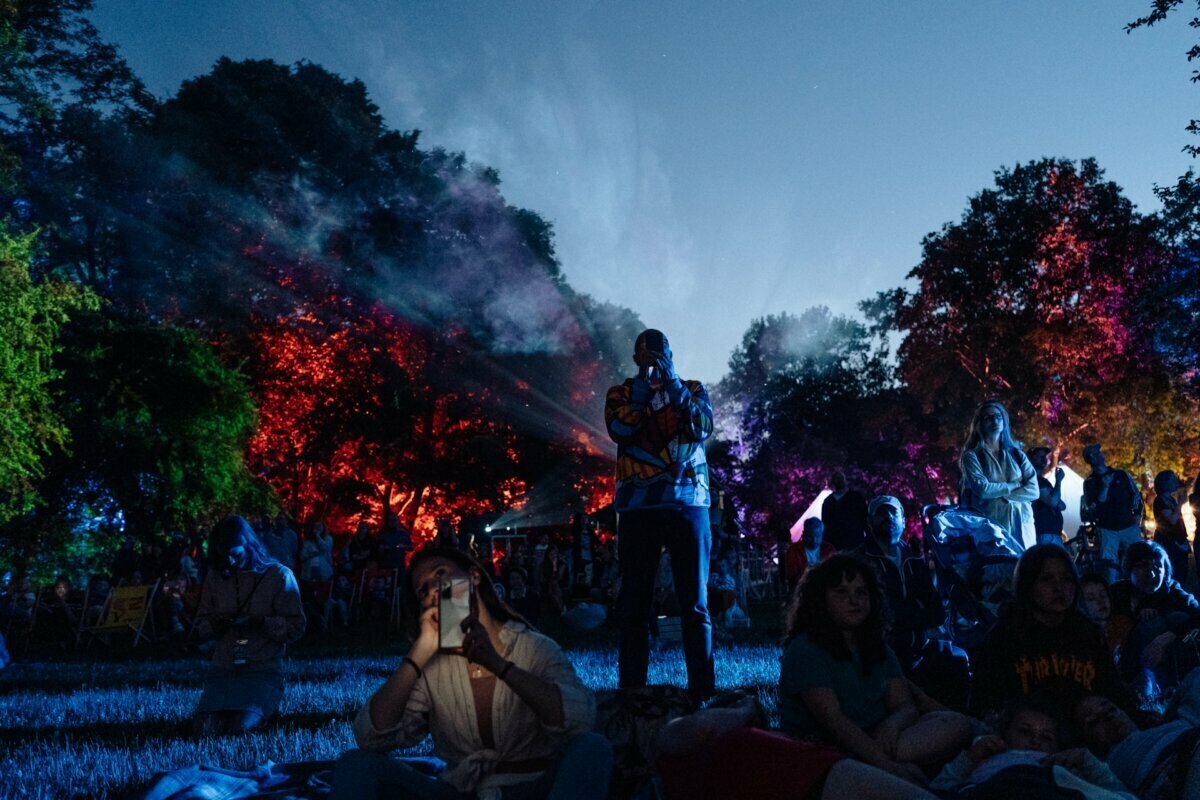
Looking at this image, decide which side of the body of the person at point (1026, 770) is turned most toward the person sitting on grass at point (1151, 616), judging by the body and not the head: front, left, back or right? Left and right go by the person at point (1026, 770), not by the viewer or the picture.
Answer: back

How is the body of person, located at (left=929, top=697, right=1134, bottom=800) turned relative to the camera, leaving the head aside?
toward the camera

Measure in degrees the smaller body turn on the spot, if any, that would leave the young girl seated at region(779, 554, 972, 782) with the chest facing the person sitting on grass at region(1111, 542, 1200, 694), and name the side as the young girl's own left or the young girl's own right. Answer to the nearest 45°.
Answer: approximately 90° to the young girl's own left

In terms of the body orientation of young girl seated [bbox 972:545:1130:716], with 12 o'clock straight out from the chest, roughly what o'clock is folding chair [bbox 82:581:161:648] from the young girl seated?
The folding chair is roughly at 4 o'clock from the young girl seated.

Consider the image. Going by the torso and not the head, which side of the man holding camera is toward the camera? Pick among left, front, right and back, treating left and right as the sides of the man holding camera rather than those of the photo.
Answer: front

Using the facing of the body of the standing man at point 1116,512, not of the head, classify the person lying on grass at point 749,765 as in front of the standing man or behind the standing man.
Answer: in front

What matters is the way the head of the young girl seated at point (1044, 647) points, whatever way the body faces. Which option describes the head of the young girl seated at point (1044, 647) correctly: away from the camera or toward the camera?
toward the camera

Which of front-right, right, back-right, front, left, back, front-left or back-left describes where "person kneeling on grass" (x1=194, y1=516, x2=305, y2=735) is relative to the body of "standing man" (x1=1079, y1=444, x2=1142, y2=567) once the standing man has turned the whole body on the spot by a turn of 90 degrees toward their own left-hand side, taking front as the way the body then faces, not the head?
right

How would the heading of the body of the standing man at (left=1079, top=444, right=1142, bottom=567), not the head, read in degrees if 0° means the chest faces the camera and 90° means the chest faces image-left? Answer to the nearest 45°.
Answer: approximately 45°

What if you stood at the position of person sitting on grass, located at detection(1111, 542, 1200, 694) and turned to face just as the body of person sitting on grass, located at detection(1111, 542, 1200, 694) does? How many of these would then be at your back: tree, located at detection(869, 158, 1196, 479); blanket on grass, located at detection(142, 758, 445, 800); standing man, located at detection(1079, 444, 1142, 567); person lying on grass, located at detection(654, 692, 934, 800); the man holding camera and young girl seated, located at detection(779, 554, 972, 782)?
2

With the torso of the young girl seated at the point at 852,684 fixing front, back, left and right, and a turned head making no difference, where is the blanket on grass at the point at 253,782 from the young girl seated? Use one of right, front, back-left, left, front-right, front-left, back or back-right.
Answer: back-right

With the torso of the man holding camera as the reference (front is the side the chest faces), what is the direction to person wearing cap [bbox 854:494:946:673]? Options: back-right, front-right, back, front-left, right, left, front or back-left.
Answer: back-left

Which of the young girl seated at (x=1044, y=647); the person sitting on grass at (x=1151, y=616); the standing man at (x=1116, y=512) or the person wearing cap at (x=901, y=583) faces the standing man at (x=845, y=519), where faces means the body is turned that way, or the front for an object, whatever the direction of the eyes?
the standing man at (x=1116, y=512)

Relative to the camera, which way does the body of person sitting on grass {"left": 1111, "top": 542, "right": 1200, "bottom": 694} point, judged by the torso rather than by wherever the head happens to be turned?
toward the camera

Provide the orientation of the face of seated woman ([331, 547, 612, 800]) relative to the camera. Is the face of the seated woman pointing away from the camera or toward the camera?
toward the camera
